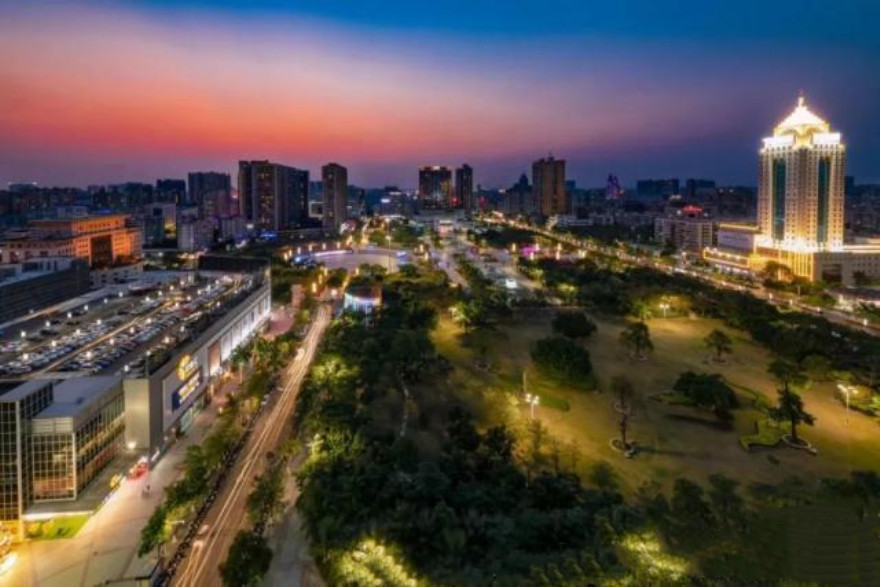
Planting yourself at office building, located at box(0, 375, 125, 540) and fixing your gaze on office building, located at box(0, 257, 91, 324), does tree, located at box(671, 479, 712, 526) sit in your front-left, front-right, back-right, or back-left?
back-right

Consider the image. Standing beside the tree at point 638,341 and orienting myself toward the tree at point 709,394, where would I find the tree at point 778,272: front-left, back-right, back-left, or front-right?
back-left

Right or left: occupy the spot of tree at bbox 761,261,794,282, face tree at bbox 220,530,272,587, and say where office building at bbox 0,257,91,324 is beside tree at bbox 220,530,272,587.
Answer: right

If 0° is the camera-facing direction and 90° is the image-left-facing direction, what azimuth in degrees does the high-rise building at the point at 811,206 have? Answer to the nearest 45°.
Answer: approximately 45°
